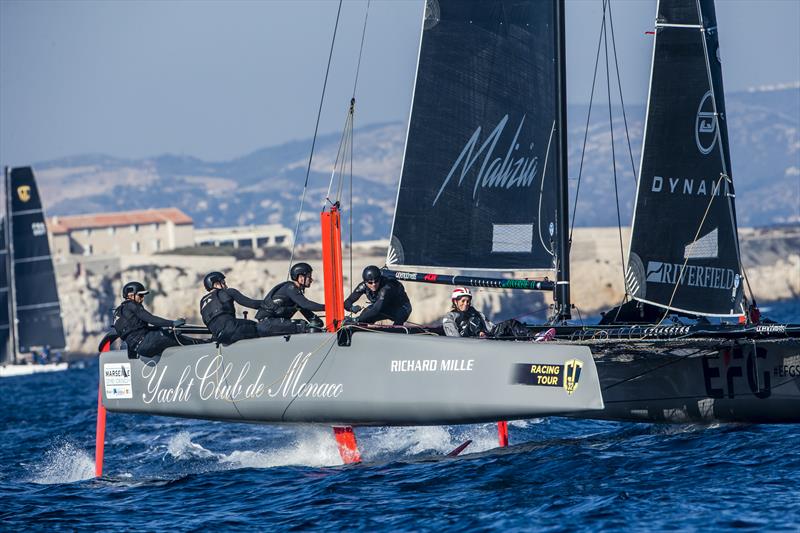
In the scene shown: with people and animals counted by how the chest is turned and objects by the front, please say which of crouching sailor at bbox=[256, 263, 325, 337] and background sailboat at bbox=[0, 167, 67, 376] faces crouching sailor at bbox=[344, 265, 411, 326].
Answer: crouching sailor at bbox=[256, 263, 325, 337]

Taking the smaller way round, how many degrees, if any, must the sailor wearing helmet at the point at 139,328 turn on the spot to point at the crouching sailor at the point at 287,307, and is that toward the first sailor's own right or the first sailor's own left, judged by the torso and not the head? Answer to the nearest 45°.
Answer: approximately 45° to the first sailor's own right

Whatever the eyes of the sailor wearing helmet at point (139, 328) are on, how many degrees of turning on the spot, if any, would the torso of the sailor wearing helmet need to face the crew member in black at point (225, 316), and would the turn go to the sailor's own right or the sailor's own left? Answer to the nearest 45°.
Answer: approximately 45° to the sailor's own right

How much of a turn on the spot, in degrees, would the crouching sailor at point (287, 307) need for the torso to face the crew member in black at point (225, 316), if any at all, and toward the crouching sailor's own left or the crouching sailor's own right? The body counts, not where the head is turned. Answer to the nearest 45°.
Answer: approximately 180°

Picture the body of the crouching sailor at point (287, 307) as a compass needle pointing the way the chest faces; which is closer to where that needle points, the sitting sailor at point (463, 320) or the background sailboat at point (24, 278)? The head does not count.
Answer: the sitting sailor

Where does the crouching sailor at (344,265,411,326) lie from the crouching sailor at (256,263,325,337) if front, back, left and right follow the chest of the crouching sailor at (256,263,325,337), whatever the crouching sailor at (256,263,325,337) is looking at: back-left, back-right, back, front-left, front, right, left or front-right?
front

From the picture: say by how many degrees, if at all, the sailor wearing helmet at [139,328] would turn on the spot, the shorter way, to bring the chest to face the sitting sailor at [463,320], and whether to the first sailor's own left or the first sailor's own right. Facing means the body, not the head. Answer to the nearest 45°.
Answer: approximately 45° to the first sailor's own right

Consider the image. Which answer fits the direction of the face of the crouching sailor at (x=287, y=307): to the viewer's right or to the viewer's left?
to the viewer's right

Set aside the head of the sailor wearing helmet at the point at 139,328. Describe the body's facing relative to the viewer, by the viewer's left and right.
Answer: facing to the right of the viewer

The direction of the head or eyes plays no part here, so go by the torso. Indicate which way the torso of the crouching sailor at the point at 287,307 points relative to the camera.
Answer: to the viewer's right

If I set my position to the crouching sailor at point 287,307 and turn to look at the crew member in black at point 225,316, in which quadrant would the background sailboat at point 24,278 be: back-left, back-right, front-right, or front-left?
front-right

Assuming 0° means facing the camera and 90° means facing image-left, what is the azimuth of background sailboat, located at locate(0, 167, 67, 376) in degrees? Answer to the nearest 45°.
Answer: approximately 90°
